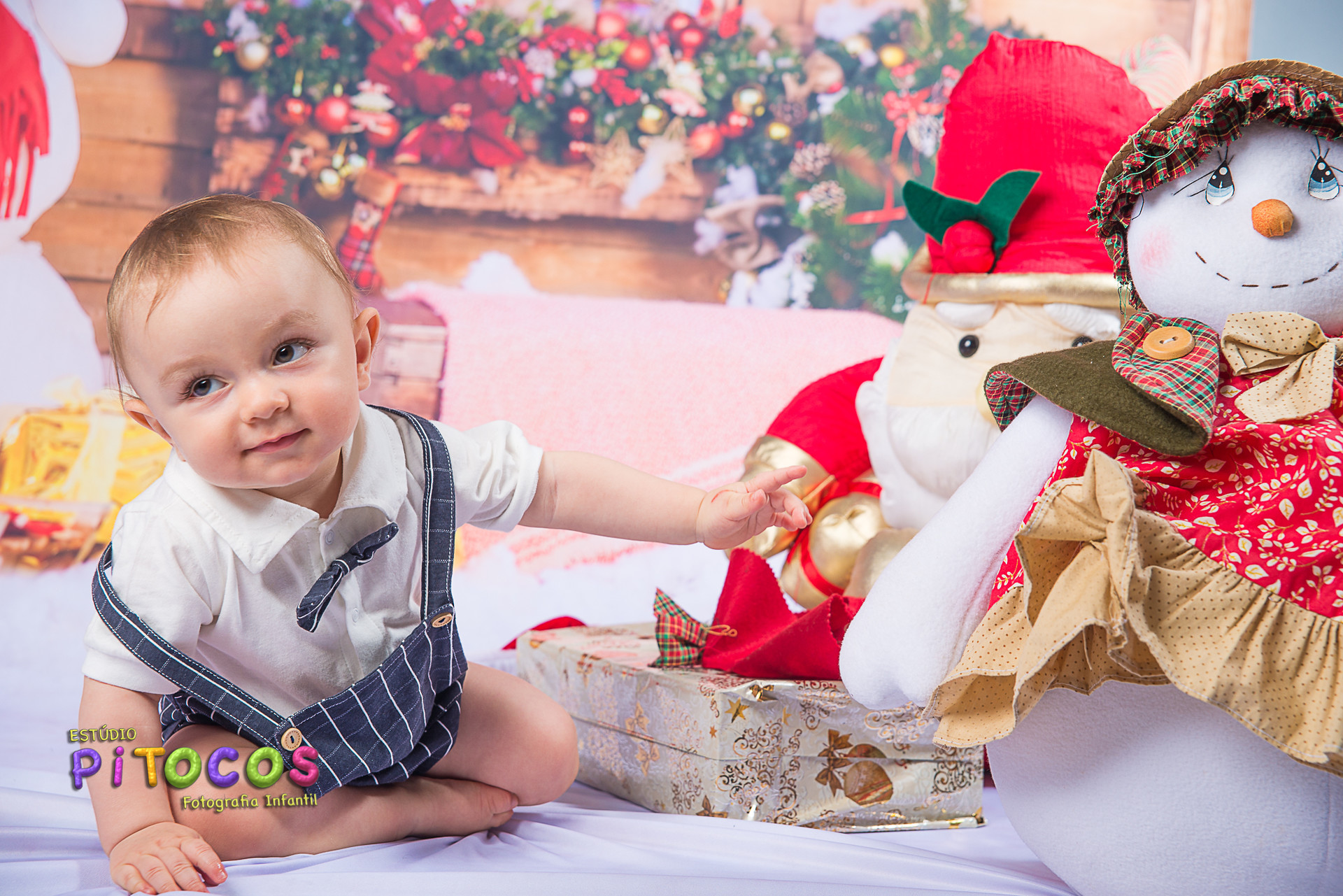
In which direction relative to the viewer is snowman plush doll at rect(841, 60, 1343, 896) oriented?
toward the camera

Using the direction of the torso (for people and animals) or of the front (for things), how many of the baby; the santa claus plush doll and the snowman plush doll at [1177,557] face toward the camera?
3

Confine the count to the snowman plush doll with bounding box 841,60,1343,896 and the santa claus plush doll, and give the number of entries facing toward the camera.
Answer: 2

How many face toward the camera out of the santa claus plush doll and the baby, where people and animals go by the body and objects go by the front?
2

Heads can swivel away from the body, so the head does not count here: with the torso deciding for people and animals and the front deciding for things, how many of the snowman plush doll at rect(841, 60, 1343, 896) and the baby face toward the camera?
2

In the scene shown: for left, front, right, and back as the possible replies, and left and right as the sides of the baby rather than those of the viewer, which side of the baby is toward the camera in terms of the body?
front

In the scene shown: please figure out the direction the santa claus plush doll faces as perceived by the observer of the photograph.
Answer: facing the viewer
